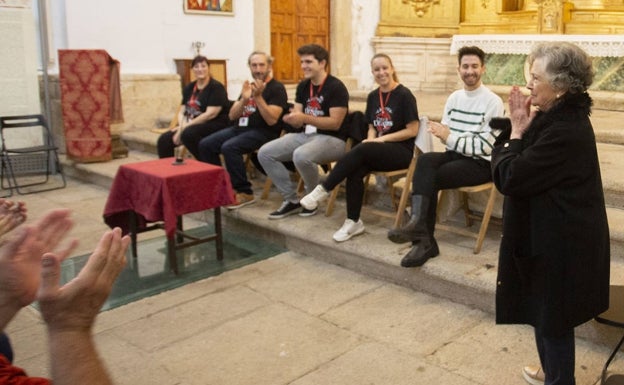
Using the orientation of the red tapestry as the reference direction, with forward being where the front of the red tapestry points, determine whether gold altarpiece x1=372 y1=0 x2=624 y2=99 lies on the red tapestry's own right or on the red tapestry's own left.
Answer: on the red tapestry's own left

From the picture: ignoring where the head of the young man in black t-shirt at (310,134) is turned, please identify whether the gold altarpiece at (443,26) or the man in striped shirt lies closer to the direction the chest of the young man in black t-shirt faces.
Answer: the man in striped shirt

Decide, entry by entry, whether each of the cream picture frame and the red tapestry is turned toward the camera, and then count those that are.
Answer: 2

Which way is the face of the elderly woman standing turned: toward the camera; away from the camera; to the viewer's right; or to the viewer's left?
to the viewer's left

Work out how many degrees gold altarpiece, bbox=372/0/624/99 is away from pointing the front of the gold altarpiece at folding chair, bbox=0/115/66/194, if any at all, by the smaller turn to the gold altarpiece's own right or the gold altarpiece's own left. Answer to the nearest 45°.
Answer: approximately 45° to the gold altarpiece's own right

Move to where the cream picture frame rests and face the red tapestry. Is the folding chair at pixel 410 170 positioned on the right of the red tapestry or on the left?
left

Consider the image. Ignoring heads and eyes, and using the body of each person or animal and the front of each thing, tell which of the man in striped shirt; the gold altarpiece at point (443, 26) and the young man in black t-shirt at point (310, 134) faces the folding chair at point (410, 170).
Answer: the gold altarpiece

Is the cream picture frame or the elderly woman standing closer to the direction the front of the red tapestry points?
the elderly woman standing

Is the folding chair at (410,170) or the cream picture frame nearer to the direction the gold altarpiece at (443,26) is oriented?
the folding chair

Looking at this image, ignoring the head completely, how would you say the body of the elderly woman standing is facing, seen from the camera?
to the viewer's left

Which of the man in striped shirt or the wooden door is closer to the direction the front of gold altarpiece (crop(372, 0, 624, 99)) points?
the man in striped shirt

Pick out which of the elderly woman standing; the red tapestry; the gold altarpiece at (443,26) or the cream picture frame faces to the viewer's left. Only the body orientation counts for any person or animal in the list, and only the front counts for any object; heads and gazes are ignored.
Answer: the elderly woman standing

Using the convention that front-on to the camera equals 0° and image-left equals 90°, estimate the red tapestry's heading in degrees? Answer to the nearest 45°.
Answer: approximately 0°

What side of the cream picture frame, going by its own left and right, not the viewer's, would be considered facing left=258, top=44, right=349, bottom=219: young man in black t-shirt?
front
